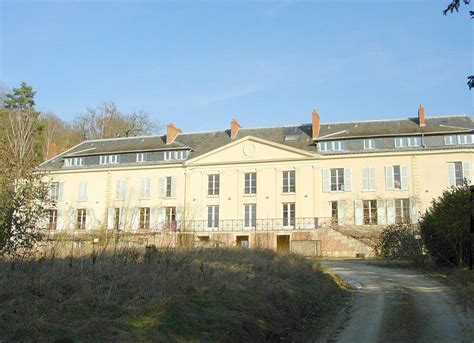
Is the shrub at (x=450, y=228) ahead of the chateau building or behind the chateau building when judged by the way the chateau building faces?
ahead

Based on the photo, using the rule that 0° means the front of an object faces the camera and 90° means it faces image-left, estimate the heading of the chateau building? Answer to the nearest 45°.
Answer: approximately 0°
